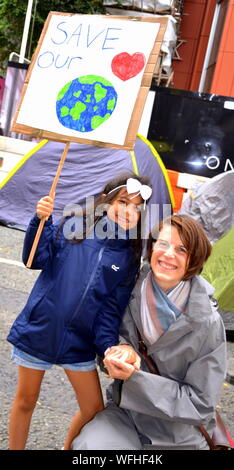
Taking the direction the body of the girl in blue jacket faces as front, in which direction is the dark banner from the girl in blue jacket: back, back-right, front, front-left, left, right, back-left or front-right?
back

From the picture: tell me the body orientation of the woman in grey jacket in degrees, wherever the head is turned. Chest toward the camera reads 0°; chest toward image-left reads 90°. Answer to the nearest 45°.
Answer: approximately 45°

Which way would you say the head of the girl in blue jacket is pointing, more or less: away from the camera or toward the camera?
toward the camera

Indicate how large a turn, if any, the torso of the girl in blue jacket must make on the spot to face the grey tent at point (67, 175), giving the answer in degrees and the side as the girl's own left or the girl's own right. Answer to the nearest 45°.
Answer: approximately 180°

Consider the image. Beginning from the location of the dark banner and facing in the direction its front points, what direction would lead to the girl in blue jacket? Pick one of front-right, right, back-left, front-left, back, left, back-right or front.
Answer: front

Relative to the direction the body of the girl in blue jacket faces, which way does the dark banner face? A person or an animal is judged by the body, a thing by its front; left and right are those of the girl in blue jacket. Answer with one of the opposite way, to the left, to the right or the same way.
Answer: the same way

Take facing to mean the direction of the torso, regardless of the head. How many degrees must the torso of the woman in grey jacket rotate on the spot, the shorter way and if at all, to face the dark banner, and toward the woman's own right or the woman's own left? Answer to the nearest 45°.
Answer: approximately 135° to the woman's own right

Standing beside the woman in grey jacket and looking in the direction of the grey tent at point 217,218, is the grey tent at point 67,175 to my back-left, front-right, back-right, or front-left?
front-left

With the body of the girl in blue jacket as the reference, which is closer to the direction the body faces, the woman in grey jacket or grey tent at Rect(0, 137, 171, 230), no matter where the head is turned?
the woman in grey jacket

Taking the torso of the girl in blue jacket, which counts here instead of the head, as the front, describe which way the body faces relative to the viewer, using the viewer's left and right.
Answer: facing the viewer

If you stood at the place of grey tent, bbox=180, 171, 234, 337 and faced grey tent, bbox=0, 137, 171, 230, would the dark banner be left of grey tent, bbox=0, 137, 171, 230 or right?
right

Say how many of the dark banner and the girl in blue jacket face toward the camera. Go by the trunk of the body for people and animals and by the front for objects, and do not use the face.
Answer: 2

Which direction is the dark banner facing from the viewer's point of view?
toward the camera

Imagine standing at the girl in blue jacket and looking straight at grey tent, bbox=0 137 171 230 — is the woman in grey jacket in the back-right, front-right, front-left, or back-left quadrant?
back-right

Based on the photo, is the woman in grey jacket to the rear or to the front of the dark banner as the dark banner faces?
to the front

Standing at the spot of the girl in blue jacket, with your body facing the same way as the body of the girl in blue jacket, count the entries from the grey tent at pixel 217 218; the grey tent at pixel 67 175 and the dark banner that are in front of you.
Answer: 0

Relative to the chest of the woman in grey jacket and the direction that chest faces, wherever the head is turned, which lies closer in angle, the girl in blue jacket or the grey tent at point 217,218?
the girl in blue jacket
